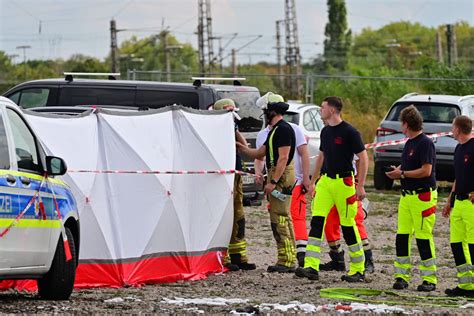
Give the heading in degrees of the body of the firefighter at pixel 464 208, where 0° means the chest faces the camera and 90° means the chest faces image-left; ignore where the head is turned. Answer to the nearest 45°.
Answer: approximately 45°

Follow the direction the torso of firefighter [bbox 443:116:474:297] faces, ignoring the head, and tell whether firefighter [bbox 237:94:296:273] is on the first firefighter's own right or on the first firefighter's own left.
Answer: on the first firefighter's own right

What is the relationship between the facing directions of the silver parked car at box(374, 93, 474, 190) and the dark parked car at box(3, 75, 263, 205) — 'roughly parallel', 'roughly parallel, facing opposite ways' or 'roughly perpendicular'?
roughly perpendicular

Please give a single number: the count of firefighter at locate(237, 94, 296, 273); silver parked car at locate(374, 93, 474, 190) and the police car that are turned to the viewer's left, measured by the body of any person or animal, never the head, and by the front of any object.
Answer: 1

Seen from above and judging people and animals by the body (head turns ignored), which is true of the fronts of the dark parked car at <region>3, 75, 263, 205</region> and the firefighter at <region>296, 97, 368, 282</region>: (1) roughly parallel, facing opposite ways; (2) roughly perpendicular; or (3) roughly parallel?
roughly perpendicular

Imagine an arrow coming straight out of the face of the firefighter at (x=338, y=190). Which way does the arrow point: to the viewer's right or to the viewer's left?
to the viewer's left
